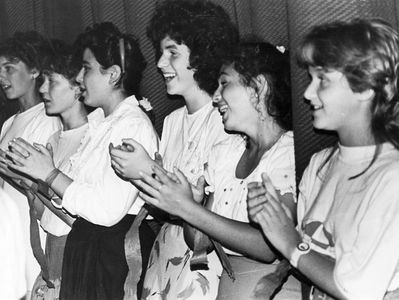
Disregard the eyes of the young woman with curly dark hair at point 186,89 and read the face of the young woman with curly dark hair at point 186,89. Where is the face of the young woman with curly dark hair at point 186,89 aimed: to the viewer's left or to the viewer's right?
to the viewer's left

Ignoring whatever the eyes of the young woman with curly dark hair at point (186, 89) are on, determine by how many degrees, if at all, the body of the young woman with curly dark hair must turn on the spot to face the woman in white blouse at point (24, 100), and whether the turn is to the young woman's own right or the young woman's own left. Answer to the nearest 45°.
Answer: approximately 90° to the young woman's own right

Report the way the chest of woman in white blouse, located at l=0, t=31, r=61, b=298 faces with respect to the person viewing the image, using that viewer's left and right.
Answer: facing the viewer and to the left of the viewer

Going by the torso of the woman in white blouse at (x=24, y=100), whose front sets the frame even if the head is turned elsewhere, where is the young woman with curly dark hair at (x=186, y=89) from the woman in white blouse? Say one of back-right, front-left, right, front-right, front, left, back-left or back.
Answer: left

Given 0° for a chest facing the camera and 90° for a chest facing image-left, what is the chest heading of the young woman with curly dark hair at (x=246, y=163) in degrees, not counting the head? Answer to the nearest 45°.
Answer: approximately 45°

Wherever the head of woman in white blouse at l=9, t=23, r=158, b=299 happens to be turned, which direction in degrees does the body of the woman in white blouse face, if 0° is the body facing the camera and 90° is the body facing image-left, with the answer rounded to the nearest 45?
approximately 90°

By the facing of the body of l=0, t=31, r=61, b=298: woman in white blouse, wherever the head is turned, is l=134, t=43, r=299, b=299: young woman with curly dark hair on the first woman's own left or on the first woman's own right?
on the first woman's own left

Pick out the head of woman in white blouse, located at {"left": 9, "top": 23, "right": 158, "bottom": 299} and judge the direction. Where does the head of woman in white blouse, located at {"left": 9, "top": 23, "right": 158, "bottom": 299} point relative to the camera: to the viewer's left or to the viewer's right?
to the viewer's left

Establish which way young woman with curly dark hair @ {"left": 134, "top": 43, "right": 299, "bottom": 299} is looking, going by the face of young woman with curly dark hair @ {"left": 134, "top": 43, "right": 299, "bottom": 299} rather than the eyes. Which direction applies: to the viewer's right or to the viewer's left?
to the viewer's left

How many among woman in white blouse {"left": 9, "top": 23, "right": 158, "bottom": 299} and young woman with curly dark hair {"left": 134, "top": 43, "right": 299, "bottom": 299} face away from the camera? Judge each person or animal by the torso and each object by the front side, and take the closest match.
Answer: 0

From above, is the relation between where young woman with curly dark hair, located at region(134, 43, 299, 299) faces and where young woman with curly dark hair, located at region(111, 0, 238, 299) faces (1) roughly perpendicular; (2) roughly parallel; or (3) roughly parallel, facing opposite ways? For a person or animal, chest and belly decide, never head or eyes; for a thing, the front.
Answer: roughly parallel
